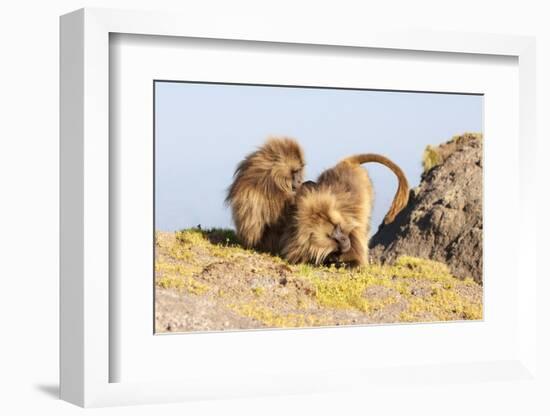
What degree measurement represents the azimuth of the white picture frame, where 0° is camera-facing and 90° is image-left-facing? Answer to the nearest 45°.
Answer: approximately 315°
